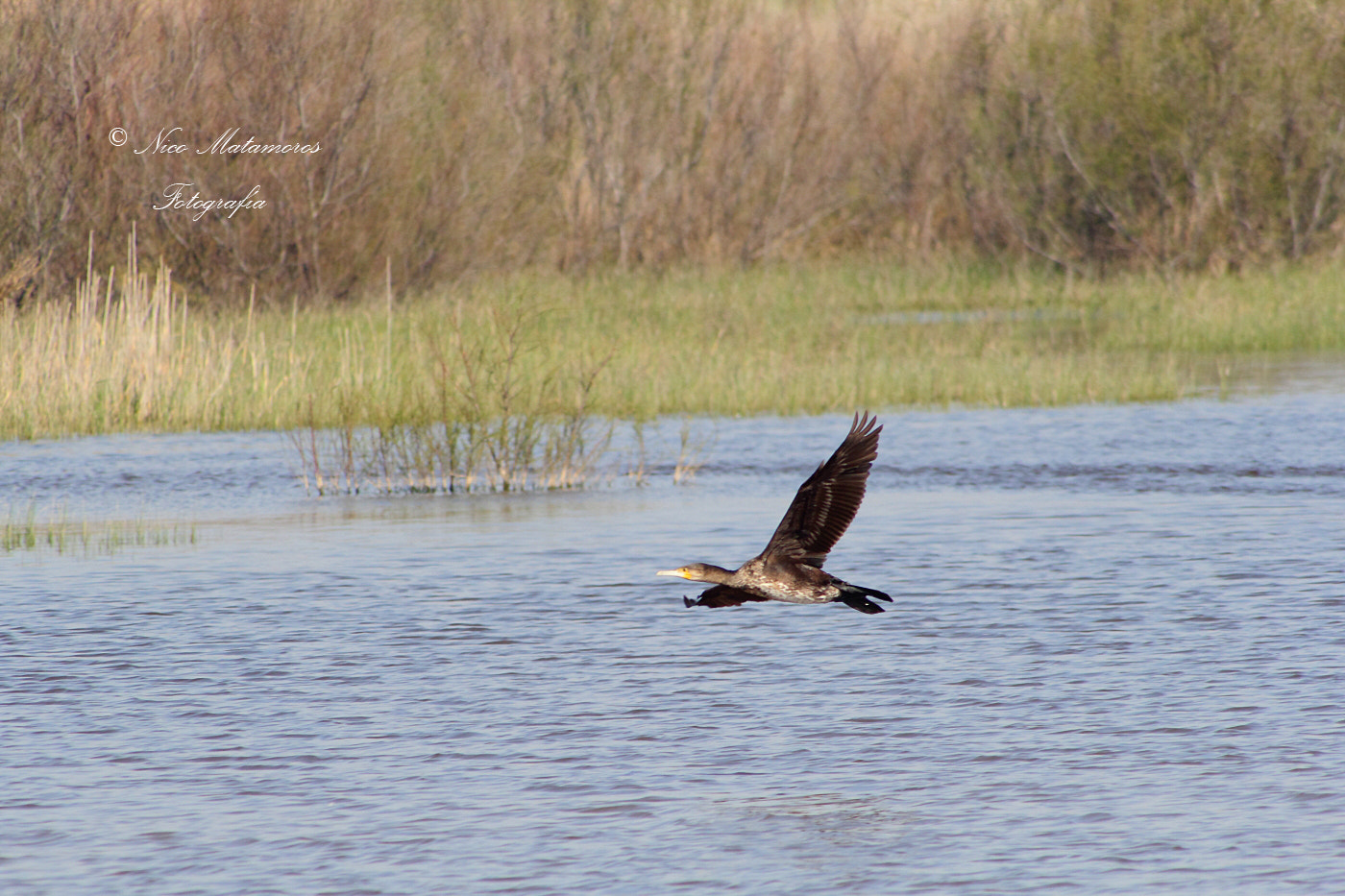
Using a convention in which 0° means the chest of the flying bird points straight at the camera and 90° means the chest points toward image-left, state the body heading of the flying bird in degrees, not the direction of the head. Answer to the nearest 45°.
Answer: approximately 90°

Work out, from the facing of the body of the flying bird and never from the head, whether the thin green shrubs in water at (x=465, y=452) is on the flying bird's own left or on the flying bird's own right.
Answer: on the flying bird's own right
